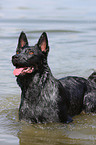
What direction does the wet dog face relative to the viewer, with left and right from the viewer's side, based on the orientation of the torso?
facing the viewer and to the left of the viewer
